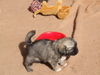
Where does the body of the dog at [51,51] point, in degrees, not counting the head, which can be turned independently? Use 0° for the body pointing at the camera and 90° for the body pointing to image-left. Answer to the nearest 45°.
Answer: approximately 270°

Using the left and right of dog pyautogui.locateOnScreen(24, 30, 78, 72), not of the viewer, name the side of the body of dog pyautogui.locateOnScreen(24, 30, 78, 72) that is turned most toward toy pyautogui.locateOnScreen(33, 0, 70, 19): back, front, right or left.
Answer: left
